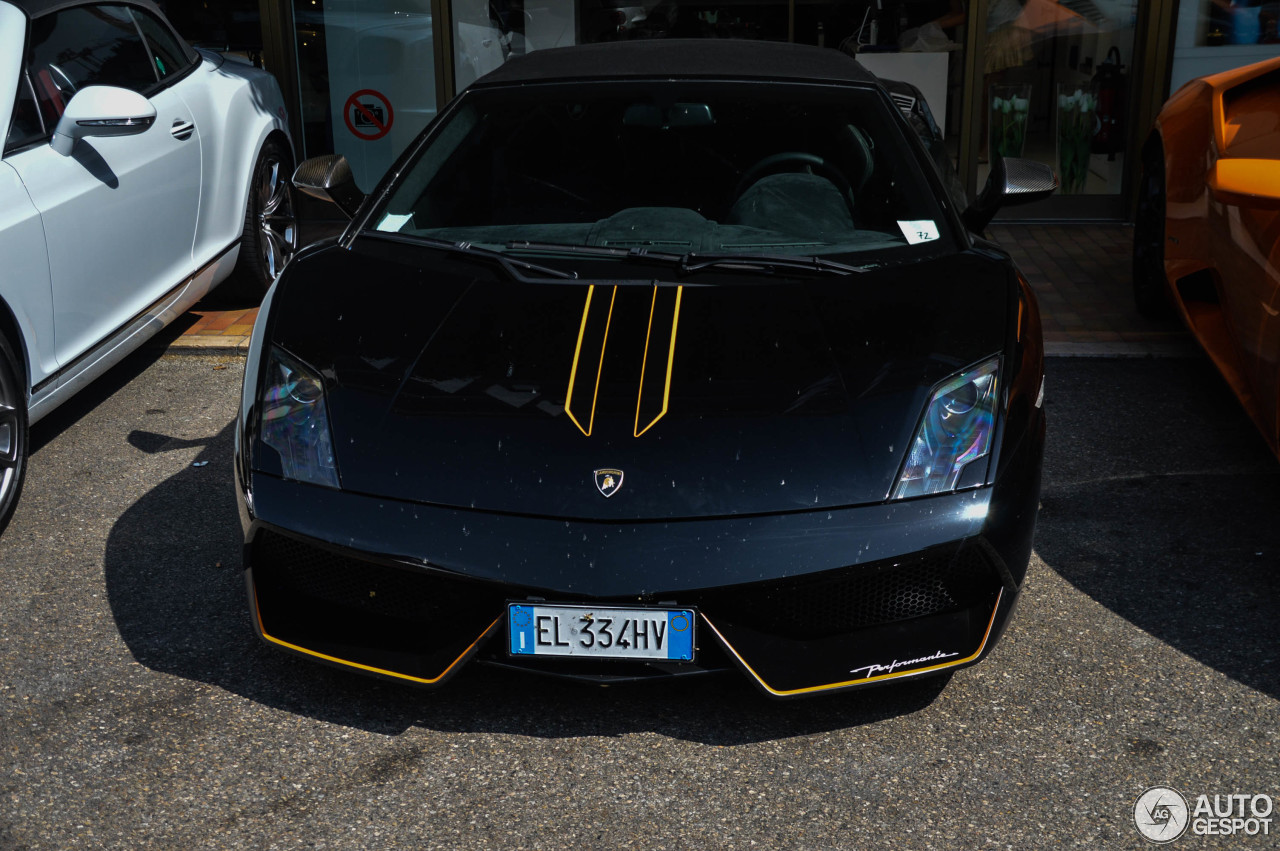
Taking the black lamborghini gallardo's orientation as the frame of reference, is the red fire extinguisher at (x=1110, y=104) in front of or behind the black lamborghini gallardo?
behind

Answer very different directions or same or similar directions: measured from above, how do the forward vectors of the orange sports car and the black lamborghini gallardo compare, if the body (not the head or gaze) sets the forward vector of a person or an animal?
same or similar directions

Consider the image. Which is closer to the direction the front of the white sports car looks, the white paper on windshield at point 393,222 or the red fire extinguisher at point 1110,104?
the white paper on windshield

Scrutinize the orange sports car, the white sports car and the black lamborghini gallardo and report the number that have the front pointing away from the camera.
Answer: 0

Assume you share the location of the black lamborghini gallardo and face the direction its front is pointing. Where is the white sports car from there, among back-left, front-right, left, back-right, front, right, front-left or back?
back-right

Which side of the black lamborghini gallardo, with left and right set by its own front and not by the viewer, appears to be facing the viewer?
front

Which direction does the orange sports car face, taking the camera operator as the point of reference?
facing the viewer and to the right of the viewer

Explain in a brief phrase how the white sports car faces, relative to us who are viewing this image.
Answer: facing the viewer and to the left of the viewer

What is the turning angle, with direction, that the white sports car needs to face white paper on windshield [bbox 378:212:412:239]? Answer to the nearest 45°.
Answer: approximately 90° to its left

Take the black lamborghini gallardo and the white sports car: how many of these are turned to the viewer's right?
0
